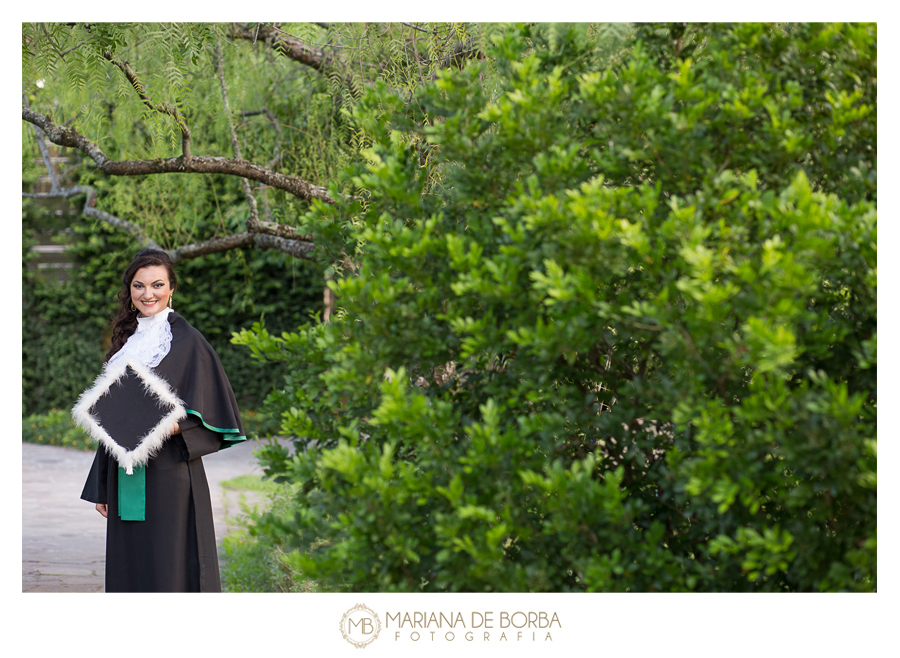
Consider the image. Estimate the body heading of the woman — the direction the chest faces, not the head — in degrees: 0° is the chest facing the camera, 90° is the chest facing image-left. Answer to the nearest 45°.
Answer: approximately 45°
